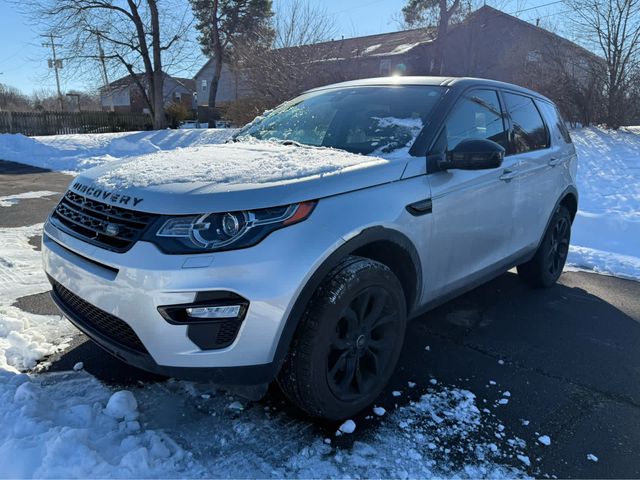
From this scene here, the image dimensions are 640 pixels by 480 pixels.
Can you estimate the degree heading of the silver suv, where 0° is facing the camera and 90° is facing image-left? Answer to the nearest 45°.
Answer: approximately 45°

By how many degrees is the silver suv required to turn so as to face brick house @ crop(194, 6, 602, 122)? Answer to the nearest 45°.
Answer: approximately 135° to its right

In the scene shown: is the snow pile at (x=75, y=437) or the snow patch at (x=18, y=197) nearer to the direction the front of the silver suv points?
the snow pile

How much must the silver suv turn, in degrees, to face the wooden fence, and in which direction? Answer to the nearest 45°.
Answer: approximately 90° to its right

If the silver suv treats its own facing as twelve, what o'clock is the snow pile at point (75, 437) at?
The snow pile is roughly at 1 o'clock from the silver suv.

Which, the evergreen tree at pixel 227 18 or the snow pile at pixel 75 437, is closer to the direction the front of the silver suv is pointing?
the snow pile

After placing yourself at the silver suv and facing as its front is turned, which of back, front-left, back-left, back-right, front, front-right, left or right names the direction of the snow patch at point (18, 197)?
right

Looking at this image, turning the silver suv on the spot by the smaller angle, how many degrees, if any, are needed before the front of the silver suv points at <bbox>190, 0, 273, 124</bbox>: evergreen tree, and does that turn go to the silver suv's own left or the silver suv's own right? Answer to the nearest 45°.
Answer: approximately 135° to the silver suv's own right

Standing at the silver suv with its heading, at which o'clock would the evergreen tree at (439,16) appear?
The evergreen tree is roughly at 5 o'clock from the silver suv.

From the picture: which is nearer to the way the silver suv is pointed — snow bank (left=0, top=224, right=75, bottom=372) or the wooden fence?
the snow bank
